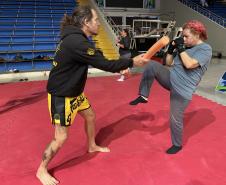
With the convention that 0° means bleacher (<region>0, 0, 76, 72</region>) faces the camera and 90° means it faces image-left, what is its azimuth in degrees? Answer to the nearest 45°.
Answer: approximately 0°

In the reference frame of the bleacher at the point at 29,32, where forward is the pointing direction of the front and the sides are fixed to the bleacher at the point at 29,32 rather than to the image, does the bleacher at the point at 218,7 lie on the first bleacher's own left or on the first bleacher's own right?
on the first bleacher's own left

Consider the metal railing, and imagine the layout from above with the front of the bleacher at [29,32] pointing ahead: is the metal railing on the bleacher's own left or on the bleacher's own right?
on the bleacher's own left
